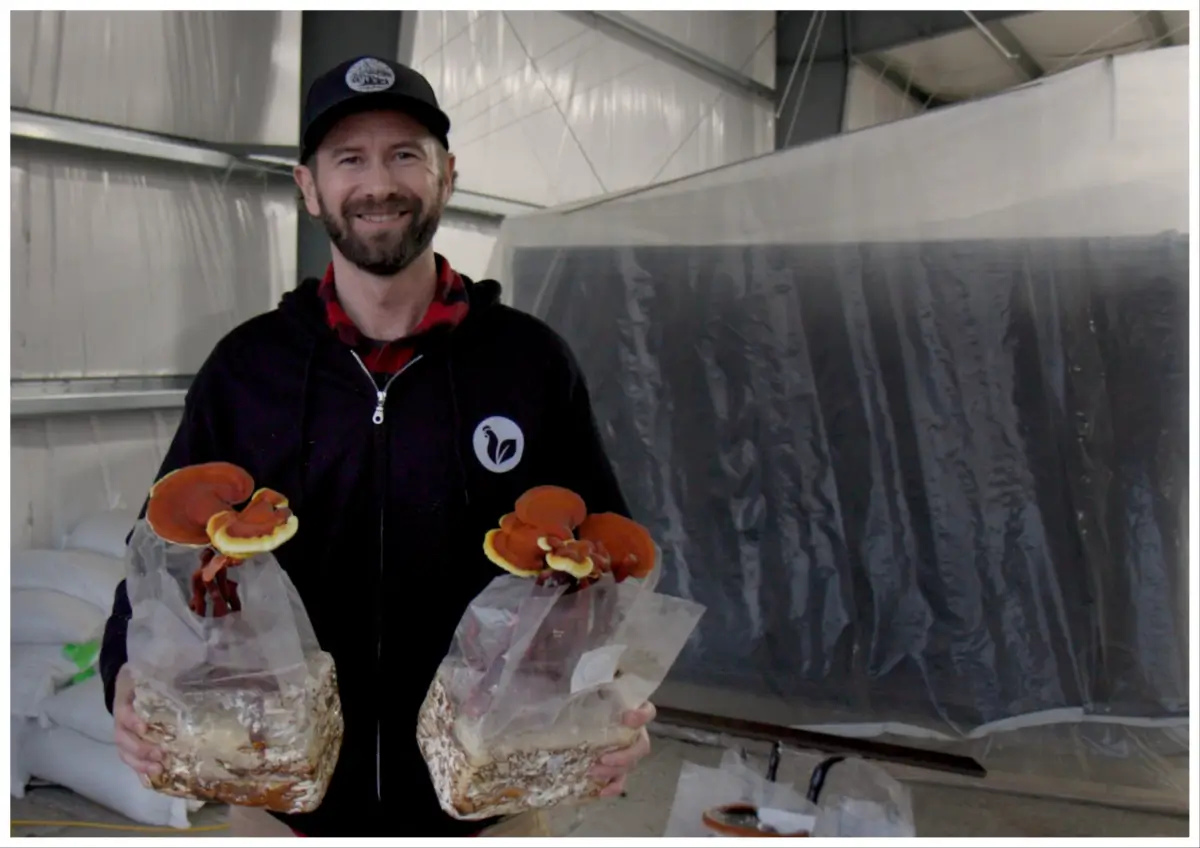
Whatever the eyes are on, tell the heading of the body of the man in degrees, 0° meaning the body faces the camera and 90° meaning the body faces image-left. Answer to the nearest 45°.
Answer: approximately 0°

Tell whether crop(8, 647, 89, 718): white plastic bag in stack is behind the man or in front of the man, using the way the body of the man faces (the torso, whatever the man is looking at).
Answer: behind

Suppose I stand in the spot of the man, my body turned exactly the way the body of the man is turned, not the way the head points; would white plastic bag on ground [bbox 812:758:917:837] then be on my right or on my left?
on my left

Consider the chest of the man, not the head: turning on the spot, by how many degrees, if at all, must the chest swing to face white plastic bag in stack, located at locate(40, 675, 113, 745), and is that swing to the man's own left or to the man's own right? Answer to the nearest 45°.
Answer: approximately 135° to the man's own right

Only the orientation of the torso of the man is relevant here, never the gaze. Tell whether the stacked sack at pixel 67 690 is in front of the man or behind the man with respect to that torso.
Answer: behind
